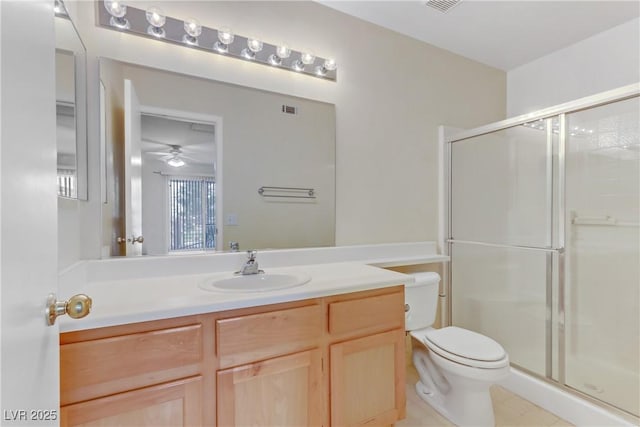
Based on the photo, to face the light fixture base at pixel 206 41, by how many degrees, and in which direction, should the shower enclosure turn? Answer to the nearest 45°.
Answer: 0° — it already faces it

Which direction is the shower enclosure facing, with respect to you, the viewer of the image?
facing the viewer and to the left of the viewer

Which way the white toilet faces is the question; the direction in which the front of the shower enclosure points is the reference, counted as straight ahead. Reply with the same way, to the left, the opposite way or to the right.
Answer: to the left

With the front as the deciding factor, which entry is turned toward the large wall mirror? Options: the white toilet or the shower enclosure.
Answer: the shower enclosure

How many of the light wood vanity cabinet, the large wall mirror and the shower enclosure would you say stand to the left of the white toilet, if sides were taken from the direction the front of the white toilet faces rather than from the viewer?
1

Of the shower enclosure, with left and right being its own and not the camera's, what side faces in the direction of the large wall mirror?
front

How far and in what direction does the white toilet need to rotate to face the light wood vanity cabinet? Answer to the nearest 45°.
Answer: approximately 90° to its right

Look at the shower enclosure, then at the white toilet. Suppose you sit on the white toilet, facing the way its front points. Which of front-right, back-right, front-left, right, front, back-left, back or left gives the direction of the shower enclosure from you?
left

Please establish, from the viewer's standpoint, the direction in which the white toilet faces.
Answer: facing the viewer and to the right of the viewer

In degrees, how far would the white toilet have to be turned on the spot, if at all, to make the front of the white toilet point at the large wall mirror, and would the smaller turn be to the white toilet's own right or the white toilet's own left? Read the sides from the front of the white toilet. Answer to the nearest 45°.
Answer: approximately 90° to the white toilet's own right

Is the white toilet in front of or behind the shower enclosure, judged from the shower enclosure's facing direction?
in front

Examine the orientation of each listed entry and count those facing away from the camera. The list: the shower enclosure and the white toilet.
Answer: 0
